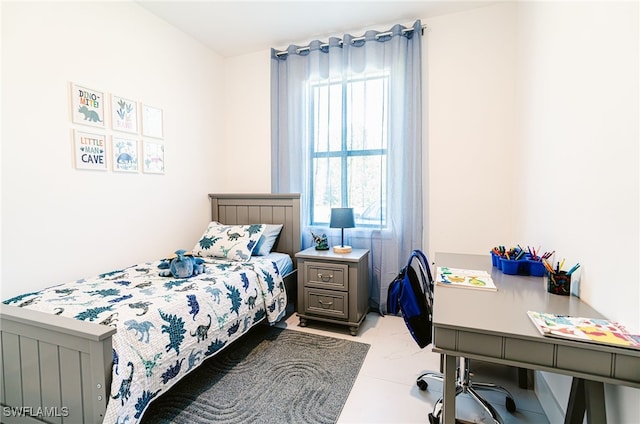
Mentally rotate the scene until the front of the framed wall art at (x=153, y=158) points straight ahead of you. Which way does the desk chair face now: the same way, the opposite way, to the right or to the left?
the same way

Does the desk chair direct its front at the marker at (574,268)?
yes

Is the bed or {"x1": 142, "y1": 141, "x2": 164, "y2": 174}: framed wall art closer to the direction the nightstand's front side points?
the bed

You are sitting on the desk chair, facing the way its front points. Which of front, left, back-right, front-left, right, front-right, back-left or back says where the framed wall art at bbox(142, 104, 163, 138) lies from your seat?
back

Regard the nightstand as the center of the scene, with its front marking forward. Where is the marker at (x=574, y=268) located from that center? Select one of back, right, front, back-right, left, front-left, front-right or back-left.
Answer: left

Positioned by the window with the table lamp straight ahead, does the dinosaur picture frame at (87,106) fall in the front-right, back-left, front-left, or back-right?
front-right

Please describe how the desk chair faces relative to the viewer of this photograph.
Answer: facing to the right of the viewer

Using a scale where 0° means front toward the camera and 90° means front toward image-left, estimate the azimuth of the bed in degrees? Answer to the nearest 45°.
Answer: approximately 45°

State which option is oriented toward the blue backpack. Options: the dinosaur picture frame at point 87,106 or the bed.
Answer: the dinosaur picture frame

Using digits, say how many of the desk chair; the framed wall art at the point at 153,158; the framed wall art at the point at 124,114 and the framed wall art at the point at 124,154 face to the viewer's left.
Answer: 0

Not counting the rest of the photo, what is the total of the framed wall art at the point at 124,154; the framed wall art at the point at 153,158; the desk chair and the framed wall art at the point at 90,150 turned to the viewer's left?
0

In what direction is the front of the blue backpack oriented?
to the viewer's left

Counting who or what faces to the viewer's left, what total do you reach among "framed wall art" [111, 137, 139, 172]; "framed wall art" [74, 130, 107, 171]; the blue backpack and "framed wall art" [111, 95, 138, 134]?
1

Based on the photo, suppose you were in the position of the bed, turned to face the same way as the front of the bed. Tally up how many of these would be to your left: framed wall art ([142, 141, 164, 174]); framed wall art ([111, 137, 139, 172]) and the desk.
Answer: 1

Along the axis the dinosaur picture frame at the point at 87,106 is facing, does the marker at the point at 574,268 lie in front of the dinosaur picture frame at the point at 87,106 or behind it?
in front

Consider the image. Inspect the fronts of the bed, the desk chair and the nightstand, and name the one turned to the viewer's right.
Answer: the desk chair

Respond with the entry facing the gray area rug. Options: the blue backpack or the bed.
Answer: the blue backpack
